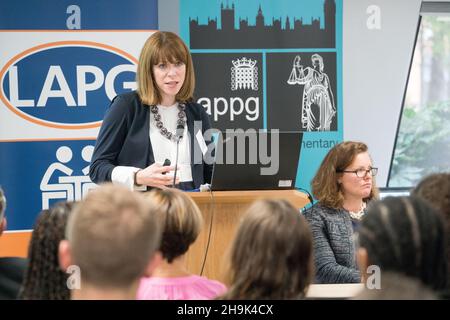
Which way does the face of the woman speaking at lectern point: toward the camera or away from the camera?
toward the camera

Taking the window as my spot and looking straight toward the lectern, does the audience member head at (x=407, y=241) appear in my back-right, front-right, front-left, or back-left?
front-left

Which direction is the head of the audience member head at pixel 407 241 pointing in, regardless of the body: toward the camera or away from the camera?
away from the camera

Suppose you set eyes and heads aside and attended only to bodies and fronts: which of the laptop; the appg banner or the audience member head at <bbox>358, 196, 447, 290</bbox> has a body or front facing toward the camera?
the appg banner

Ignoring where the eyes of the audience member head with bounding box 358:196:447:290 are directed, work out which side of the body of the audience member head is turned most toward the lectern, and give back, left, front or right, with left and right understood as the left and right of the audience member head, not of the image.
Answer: front

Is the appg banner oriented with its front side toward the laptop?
yes

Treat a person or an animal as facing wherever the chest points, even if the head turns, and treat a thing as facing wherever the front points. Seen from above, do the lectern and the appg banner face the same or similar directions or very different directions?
same or similar directions

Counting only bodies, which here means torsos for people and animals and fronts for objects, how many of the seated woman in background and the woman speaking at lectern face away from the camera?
0

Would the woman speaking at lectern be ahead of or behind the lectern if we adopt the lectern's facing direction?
behind

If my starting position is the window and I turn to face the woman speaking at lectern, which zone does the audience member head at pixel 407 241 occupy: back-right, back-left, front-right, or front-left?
front-left

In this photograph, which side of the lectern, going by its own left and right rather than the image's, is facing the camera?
front

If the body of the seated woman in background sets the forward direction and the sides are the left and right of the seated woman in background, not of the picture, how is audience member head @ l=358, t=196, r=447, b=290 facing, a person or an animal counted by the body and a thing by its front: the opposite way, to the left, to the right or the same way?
the opposite way

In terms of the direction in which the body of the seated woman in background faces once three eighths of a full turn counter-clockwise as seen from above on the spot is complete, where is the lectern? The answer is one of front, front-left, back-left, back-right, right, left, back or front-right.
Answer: back-left

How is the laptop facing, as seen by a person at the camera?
facing away from the viewer

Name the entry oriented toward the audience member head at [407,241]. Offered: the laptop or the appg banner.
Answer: the appg banner

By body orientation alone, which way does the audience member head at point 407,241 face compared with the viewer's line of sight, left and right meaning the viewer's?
facing away from the viewer and to the left of the viewer
